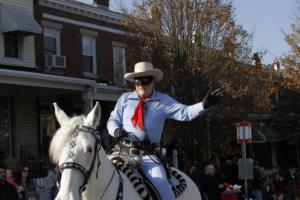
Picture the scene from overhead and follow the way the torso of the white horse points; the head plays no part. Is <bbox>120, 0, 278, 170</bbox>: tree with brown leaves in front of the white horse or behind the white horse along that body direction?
behind

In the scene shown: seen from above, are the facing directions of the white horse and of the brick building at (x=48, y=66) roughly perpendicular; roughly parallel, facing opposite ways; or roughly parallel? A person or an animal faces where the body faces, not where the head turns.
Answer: roughly perpendicular

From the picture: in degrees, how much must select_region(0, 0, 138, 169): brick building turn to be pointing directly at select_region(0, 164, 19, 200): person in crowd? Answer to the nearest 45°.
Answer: approximately 45° to its right

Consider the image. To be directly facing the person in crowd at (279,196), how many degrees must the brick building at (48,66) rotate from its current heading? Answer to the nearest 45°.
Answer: approximately 45° to its left

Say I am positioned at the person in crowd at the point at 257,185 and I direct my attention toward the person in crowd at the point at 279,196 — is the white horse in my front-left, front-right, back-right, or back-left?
back-right

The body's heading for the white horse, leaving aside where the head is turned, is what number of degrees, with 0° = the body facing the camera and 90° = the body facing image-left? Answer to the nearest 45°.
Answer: approximately 45°

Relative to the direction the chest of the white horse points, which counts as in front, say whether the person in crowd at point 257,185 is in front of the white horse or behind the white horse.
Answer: behind
